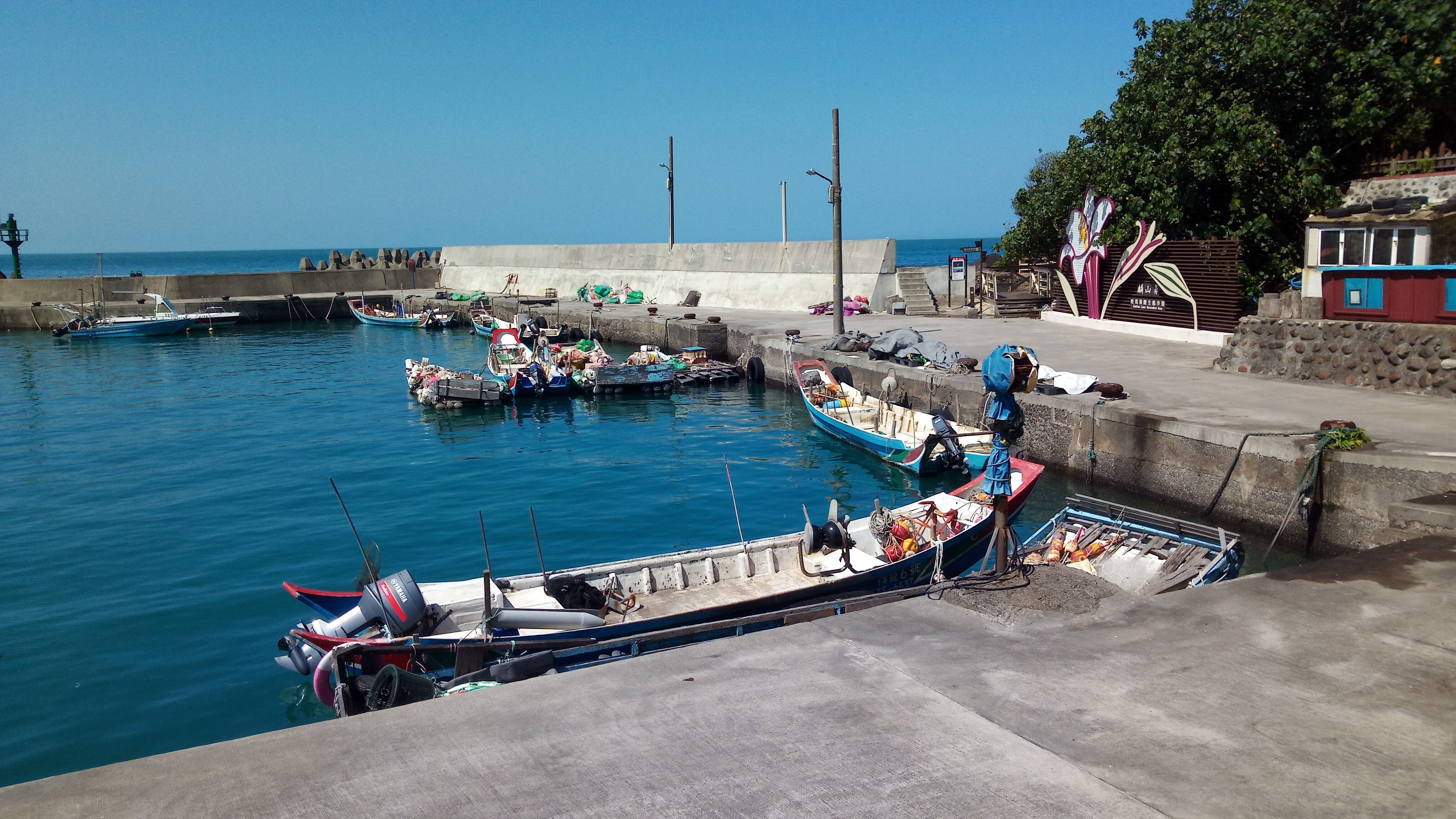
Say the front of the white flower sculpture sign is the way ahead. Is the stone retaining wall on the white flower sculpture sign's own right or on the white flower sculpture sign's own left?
on the white flower sculpture sign's own left

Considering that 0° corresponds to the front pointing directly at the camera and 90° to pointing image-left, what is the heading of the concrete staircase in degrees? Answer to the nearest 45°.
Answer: approximately 0°

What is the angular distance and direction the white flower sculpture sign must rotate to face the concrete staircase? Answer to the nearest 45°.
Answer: approximately 90° to its right

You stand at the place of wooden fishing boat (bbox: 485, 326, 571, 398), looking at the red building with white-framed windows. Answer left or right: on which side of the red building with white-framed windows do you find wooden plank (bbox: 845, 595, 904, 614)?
right

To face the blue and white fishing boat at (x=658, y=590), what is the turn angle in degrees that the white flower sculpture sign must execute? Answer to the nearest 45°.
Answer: approximately 45° to its left

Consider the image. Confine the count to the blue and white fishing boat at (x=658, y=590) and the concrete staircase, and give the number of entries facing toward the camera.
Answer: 1

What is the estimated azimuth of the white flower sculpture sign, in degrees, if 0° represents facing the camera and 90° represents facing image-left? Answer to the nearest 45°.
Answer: approximately 45°

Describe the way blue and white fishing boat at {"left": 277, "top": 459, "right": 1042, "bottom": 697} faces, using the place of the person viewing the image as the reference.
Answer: facing away from the viewer and to the right of the viewer

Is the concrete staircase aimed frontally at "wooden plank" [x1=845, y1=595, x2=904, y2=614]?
yes

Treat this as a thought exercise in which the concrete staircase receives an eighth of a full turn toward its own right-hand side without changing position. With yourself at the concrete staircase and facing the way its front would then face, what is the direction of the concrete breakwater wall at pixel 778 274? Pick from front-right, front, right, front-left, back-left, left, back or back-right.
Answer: right

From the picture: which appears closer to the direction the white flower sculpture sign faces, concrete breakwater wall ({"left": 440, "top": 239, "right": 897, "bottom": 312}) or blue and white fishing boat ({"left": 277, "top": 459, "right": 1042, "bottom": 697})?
the blue and white fishing boat

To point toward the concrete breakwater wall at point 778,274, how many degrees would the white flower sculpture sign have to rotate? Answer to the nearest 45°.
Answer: approximately 90° to its right

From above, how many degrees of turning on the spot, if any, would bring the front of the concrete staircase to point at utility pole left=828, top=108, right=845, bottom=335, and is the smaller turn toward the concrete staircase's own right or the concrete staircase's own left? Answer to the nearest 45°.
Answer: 0° — it already faces it

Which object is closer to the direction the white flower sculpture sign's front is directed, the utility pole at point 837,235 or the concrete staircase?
the utility pole
